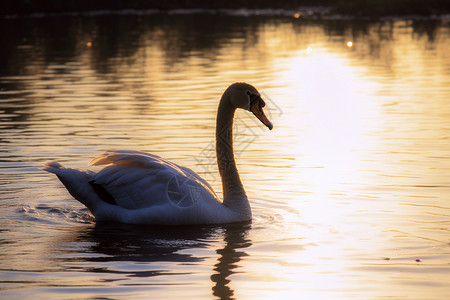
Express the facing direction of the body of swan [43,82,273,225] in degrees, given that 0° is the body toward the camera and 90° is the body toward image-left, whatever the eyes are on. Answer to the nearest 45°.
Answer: approximately 270°
